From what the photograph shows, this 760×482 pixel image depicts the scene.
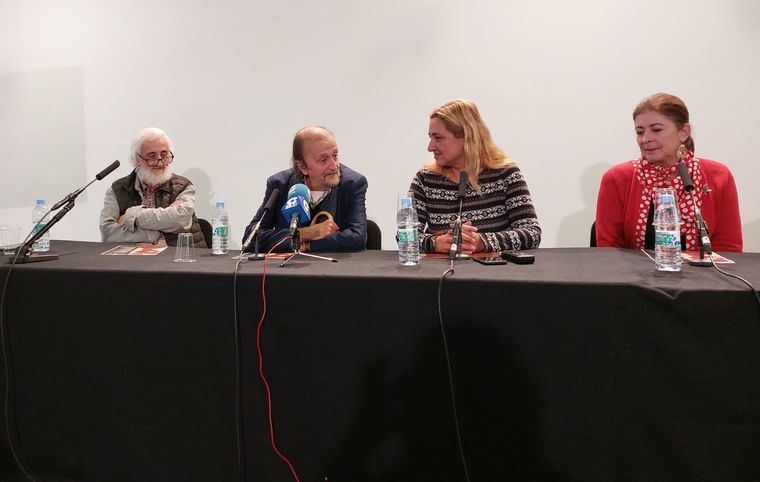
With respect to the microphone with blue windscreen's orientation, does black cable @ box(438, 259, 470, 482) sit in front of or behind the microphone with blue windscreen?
behind

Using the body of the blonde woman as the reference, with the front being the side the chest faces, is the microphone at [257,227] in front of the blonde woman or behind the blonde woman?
in front

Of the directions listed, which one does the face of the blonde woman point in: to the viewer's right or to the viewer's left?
to the viewer's left

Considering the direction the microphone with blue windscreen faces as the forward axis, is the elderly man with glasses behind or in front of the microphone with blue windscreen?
in front

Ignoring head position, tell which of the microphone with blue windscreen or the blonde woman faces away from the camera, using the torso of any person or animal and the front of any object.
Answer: the microphone with blue windscreen

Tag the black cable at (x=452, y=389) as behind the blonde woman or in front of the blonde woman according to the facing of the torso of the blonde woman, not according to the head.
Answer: in front

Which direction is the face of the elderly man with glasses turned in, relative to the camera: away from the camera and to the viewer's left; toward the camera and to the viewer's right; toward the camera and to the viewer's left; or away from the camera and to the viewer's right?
toward the camera and to the viewer's right

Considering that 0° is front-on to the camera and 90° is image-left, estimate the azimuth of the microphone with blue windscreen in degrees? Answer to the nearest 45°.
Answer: approximately 180°

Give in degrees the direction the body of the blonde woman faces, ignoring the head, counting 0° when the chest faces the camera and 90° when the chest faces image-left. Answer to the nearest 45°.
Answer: approximately 45°
